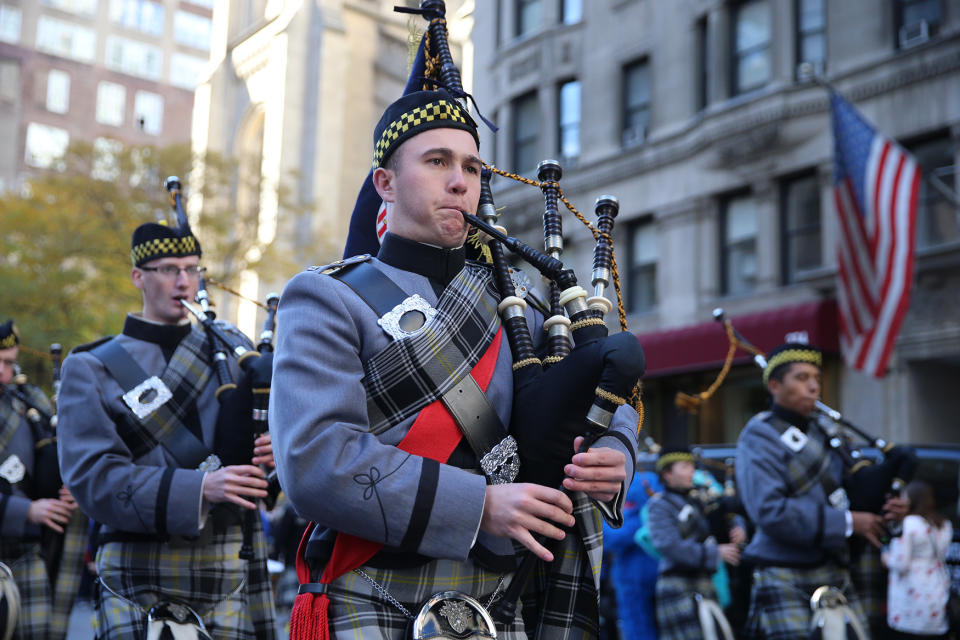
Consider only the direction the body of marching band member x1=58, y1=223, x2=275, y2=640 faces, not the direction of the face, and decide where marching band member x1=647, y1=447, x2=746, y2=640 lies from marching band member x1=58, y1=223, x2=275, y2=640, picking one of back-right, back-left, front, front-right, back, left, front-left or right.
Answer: left

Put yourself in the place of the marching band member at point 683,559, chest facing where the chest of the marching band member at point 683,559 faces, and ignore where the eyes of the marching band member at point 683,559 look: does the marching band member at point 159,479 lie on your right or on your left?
on your right

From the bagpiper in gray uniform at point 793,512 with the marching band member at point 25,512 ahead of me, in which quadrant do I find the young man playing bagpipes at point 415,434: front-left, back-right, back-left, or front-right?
front-left

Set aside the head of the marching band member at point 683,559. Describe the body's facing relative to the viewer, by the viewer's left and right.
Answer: facing the viewer and to the right of the viewer

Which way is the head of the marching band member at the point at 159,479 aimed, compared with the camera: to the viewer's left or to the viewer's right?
to the viewer's right

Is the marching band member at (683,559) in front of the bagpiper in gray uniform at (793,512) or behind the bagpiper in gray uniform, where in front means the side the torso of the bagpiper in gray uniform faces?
behind

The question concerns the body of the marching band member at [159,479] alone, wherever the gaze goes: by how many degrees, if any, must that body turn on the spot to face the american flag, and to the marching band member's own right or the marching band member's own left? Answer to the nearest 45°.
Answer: approximately 90° to the marching band member's own left

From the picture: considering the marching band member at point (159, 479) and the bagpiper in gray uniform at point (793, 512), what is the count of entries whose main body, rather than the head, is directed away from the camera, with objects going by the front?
0

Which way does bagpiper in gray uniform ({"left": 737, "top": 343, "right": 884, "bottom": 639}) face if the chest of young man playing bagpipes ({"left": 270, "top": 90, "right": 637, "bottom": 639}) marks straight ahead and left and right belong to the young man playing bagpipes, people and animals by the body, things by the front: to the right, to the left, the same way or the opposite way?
the same way
